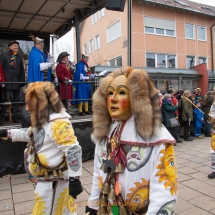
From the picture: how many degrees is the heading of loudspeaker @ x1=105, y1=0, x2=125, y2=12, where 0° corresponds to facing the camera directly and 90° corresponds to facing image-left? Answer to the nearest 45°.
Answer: approximately 315°

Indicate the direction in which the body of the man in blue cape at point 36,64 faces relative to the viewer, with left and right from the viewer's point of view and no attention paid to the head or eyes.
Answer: facing to the right of the viewer

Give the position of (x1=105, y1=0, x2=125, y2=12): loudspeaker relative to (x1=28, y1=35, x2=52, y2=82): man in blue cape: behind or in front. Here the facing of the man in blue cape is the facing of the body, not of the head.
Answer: in front

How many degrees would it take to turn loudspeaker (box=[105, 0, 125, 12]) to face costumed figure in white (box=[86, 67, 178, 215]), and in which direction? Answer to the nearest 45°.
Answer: approximately 45° to its right

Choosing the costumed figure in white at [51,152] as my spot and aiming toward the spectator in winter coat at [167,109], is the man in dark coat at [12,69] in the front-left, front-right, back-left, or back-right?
front-left
